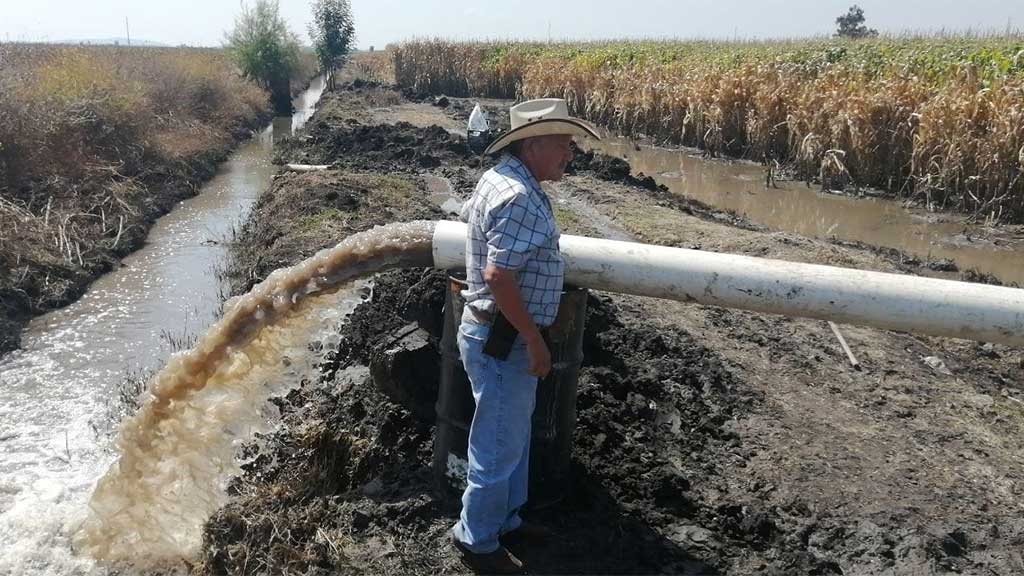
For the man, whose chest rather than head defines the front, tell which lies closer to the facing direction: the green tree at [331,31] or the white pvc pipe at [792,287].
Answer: the white pvc pipe

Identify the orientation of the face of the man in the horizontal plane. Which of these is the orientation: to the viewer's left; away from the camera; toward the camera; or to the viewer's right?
to the viewer's right

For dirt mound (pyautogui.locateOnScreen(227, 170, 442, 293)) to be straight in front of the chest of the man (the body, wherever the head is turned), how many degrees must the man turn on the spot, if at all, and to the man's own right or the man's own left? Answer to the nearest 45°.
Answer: approximately 90° to the man's own left

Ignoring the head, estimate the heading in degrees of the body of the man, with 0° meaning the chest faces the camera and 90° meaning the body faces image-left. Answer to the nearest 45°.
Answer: approximately 270°

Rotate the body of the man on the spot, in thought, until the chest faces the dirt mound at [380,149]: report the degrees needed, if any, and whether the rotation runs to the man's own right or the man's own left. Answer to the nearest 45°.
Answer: approximately 90° to the man's own left

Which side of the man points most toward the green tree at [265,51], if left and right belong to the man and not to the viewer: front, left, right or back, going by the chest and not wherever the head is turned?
left
